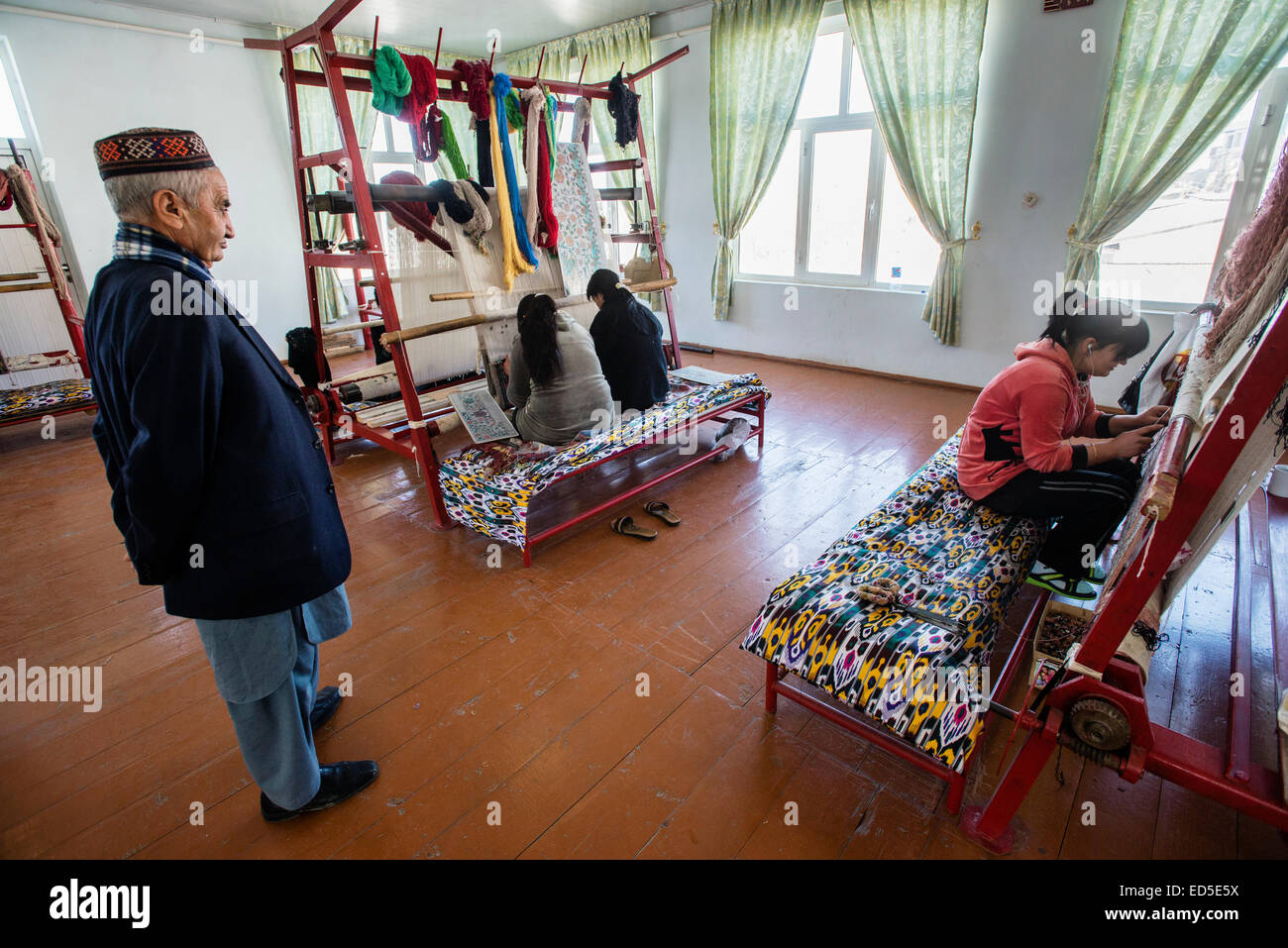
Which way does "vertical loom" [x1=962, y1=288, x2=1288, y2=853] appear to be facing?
to the viewer's left

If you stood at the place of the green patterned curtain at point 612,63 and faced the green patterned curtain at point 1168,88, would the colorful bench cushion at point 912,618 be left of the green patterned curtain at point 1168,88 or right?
right

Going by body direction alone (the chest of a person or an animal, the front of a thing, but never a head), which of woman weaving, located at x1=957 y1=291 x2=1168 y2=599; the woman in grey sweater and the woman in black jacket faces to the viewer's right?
the woman weaving

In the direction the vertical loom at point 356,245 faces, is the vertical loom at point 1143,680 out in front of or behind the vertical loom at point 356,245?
in front

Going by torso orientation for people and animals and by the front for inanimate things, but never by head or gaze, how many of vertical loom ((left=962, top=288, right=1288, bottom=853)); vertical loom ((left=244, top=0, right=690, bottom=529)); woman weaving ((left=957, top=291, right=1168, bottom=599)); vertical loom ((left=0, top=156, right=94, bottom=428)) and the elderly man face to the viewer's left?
1

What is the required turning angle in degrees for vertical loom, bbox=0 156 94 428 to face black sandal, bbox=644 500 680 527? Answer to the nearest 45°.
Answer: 0° — it already faces it

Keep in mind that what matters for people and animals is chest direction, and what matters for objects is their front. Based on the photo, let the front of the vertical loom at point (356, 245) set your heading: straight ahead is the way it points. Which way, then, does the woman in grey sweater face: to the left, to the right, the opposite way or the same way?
the opposite way

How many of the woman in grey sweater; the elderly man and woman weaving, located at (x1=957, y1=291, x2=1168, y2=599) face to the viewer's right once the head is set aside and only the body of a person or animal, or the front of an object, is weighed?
2

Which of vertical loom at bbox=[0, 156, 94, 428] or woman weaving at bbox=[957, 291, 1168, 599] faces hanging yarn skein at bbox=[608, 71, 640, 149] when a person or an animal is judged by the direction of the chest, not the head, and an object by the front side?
the vertical loom

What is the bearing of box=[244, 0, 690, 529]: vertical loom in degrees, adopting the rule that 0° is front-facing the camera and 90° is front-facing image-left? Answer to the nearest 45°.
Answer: approximately 315°

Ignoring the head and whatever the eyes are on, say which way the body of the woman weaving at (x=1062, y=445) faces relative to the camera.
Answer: to the viewer's right

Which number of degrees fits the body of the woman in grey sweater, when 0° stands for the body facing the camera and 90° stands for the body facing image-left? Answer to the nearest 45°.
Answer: approximately 135°

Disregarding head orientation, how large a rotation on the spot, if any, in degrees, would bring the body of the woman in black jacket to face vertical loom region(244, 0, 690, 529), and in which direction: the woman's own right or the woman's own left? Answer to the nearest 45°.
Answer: approximately 45° to the woman's own left

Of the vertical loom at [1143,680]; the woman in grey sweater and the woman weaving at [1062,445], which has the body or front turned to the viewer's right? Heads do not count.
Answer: the woman weaving

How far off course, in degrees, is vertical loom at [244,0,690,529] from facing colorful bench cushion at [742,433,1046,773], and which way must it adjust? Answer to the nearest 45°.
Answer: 0° — it already faces it

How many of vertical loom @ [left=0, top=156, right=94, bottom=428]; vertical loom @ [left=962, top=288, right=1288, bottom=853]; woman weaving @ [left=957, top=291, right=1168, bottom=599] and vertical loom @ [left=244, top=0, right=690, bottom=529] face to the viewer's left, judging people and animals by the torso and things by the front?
1

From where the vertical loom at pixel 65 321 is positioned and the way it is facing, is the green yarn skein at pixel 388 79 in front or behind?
in front
